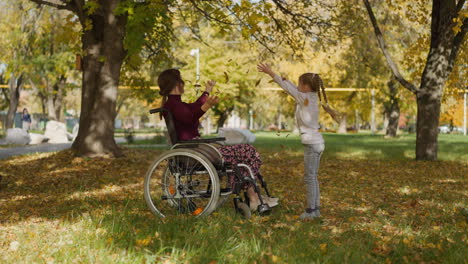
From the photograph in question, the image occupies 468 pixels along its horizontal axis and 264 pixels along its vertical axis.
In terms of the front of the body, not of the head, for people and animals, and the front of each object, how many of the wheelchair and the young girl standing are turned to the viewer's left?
1

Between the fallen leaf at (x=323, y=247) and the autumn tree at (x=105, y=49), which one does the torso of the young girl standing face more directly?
the autumn tree

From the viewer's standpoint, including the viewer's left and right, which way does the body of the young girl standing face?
facing to the left of the viewer

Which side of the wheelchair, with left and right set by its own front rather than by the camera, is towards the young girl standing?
front

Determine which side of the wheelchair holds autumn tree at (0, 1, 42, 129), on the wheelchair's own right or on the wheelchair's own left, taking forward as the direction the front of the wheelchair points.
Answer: on the wheelchair's own left

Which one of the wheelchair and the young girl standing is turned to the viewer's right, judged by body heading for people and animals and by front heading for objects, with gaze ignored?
the wheelchair

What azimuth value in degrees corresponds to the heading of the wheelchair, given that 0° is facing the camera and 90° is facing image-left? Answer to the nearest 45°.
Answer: approximately 270°

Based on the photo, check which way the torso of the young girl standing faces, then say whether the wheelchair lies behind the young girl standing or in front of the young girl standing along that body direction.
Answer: in front

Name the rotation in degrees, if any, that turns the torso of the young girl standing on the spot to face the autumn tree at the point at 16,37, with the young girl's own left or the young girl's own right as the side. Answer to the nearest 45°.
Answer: approximately 45° to the young girl's own right

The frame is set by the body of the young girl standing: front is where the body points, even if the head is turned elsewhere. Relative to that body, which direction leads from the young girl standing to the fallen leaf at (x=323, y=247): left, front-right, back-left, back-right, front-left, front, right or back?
left

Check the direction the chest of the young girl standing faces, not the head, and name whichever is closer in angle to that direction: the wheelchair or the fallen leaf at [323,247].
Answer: the wheelchair

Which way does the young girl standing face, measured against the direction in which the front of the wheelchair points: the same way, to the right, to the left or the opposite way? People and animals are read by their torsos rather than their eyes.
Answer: the opposite way

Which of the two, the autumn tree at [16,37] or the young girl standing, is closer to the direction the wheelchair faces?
the young girl standing
